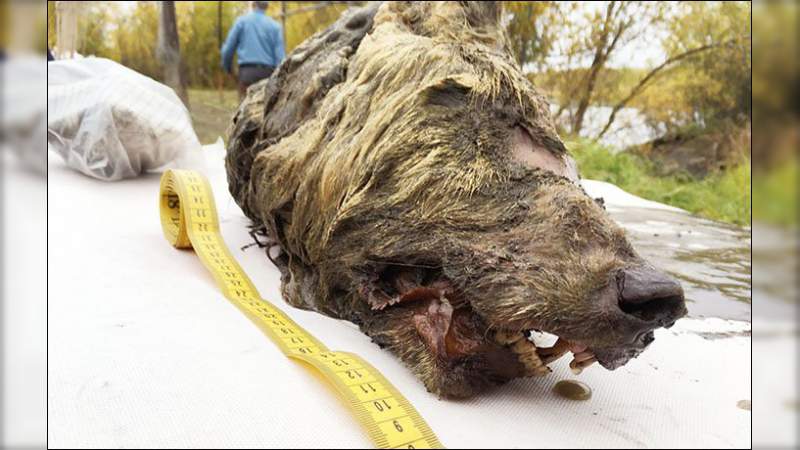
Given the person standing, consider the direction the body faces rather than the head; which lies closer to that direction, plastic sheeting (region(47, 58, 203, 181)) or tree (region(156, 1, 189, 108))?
the tree

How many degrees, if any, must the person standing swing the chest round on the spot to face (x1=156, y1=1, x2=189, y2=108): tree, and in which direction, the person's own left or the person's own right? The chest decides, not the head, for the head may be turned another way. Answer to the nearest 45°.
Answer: approximately 45° to the person's own left

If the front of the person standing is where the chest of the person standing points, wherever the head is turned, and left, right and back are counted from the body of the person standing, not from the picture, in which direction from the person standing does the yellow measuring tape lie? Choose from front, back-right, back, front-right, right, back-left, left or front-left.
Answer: back

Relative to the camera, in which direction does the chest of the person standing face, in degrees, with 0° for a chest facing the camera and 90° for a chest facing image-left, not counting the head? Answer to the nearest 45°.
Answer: approximately 180°

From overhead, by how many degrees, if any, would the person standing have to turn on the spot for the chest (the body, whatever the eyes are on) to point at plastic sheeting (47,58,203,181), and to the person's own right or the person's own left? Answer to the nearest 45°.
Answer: approximately 180°
